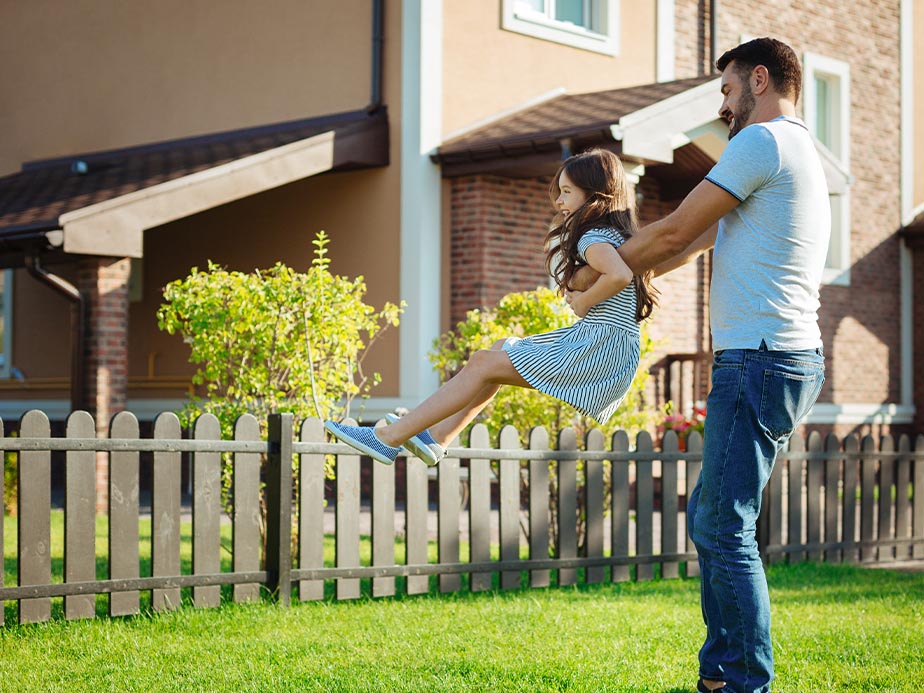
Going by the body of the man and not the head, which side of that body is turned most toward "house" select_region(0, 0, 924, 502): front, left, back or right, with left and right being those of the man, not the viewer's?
right

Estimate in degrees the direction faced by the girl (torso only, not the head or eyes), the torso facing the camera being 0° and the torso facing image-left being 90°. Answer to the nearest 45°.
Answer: approximately 90°

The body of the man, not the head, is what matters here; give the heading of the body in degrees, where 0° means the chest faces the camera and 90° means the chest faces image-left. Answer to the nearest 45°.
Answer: approximately 90°

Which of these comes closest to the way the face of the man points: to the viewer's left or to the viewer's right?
to the viewer's left

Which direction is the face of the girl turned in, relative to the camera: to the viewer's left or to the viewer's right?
to the viewer's left

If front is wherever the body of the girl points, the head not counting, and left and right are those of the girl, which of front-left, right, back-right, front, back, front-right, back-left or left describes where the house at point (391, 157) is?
right
